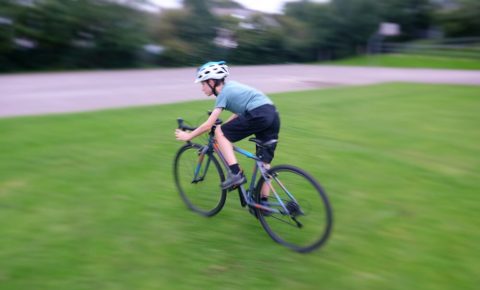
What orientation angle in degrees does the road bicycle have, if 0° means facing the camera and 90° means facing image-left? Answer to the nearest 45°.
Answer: approximately 135°

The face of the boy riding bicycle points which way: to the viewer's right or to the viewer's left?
to the viewer's left
